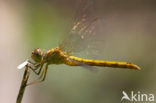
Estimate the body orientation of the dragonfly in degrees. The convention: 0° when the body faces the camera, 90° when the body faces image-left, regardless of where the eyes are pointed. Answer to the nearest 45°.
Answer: approximately 90°
